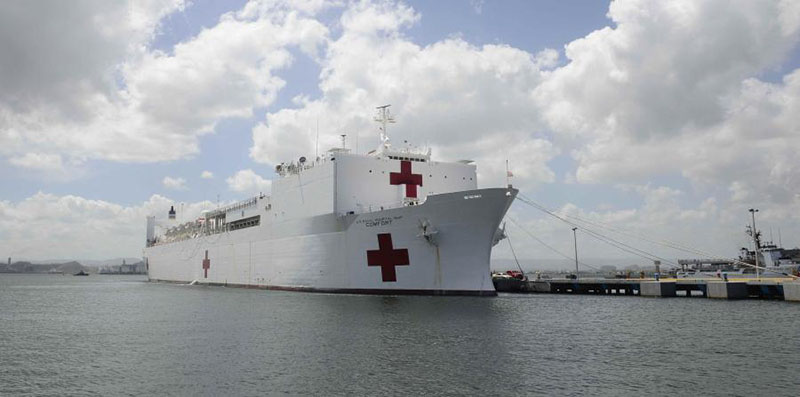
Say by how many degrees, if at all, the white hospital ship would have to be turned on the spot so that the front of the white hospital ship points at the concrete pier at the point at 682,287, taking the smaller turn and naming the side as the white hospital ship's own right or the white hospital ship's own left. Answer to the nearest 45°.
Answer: approximately 45° to the white hospital ship's own left

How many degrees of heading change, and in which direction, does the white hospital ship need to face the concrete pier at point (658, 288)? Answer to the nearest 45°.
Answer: approximately 45° to its left

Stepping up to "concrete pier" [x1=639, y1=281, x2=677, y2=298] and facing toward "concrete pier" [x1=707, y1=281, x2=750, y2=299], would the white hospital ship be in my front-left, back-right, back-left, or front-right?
back-right

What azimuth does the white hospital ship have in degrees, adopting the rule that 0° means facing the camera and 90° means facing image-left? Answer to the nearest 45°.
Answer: approximately 315°

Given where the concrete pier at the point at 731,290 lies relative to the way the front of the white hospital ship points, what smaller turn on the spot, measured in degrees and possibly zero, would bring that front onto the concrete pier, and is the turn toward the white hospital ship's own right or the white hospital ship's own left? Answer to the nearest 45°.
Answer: approximately 45° to the white hospital ship's own left
